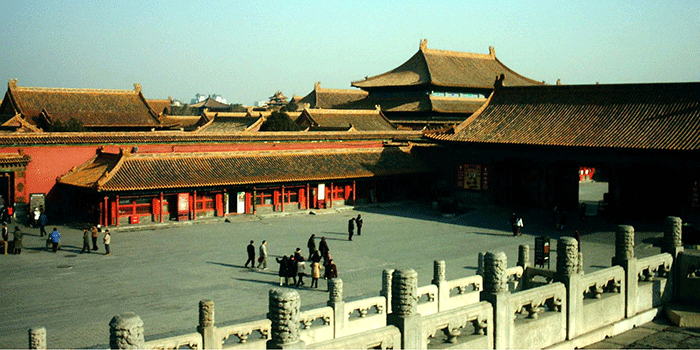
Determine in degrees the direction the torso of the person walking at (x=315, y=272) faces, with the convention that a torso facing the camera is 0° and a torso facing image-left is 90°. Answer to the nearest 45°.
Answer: approximately 180°

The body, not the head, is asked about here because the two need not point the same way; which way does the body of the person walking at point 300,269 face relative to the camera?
away from the camera

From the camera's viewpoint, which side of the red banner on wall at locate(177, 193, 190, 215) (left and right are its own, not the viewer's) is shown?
front

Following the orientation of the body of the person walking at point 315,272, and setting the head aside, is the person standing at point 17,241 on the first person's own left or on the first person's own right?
on the first person's own left

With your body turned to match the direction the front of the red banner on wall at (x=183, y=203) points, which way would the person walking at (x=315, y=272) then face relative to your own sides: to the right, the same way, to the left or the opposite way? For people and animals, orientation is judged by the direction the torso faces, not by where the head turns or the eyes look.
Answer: the opposite way

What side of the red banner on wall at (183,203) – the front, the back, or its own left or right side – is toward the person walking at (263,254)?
front

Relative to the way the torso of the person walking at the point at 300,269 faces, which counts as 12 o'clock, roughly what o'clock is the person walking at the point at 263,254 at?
the person walking at the point at 263,254 is roughly at 11 o'clock from the person walking at the point at 300,269.

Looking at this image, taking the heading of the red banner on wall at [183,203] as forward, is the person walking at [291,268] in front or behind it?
in front

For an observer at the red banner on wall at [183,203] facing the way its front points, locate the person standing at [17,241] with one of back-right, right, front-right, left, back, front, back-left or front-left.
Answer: front-right
